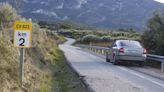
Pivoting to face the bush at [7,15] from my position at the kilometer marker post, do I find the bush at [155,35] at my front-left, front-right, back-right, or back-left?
front-right

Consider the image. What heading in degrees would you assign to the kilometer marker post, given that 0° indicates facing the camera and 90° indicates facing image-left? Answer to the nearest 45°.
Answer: approximately 0°

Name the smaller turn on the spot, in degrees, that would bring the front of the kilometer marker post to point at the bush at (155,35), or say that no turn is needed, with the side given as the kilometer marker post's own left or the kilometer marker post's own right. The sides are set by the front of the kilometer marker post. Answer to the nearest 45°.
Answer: approximately 135° to the kilometer marker post's own left

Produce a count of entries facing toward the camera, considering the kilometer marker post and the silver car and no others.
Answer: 1

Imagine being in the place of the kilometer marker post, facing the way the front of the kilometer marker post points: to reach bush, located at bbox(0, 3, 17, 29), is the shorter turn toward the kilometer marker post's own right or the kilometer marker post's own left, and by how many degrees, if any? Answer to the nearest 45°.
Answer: approximately 180°

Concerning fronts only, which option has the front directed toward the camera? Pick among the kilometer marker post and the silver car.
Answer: the kilometer marker post

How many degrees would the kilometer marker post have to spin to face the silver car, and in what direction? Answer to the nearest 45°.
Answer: approximately 135° to its left

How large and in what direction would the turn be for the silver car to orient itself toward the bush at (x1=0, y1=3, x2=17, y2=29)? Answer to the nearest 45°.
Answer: approximately 90° to its left

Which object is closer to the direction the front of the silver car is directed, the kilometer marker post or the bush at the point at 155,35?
the bush

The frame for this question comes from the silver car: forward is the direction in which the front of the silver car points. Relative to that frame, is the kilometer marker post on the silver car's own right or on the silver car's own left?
on the silver car's own left

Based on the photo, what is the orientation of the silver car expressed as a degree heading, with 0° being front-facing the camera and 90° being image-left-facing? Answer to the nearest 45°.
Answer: approximately 135°
